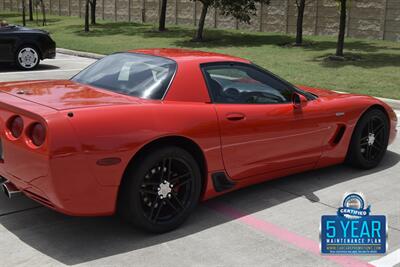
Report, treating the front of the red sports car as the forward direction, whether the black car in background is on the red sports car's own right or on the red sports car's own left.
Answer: on the red sports car's own left

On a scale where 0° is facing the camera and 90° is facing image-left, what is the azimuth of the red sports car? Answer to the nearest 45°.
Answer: approximately 225°
